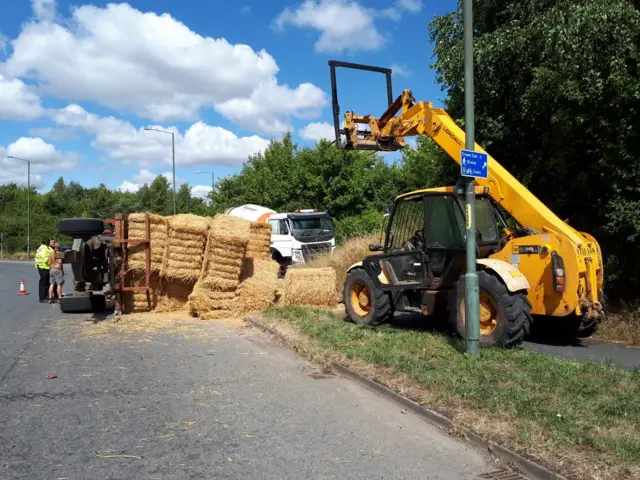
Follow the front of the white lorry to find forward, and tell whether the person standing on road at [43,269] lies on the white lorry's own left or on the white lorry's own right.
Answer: on the white lorry's own right

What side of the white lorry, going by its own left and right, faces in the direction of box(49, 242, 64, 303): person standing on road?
right

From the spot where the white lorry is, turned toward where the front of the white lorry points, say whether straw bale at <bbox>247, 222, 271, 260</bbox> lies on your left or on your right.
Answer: on your right

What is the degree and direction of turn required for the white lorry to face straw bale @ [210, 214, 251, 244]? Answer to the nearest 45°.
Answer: approximately 45° to its right

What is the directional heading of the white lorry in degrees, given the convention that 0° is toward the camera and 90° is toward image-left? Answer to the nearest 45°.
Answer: approximately 315°

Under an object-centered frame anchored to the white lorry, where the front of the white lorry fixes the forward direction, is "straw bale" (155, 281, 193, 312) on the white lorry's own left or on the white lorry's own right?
on the white lorry's own right

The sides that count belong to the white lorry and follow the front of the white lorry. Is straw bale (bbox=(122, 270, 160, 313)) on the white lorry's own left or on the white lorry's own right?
on the white lorry's own right

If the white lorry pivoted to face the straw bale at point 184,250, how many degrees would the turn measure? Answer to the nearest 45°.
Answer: approximately 45° to its right
